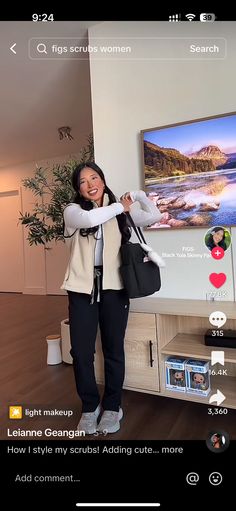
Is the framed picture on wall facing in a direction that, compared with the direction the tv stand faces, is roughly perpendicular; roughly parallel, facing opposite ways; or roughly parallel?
roughly parallel

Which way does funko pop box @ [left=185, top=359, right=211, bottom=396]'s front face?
toward the camera

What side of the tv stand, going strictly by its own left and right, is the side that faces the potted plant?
right

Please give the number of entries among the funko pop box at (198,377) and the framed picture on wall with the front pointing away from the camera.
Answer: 0

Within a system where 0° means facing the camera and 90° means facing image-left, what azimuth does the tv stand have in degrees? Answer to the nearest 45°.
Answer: approximately 45°
